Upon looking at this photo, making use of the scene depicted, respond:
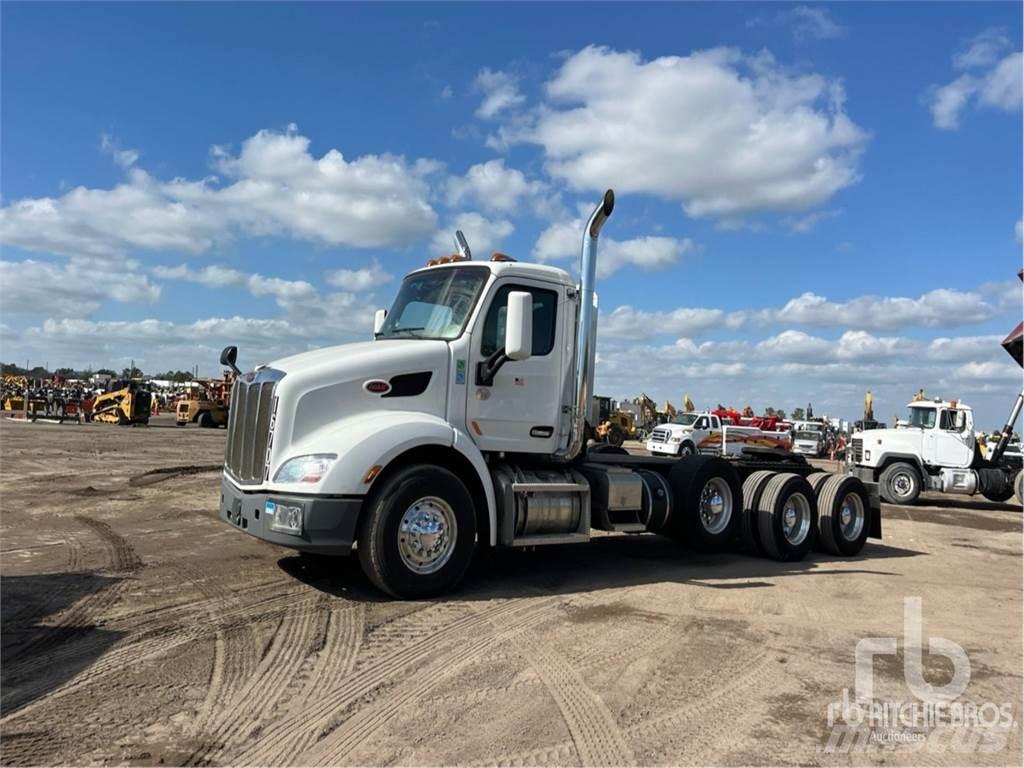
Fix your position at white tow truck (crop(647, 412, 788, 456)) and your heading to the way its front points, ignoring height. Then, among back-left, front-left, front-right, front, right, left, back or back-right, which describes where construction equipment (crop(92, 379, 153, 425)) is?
front-right

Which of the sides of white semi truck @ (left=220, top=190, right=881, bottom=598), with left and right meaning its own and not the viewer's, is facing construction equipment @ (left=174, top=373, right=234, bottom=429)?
right

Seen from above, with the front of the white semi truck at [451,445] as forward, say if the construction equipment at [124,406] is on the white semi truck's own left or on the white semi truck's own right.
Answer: on the white semi truck's own right

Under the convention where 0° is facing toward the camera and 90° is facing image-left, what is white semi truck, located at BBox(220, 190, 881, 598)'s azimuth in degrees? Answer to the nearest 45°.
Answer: approximately 45°

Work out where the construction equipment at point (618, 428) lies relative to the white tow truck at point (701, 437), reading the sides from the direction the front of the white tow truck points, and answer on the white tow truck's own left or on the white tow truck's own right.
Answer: on the white tow truck's own right

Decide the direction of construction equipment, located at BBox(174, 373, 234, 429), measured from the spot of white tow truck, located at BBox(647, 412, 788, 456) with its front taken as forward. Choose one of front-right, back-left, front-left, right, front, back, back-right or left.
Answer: front-right

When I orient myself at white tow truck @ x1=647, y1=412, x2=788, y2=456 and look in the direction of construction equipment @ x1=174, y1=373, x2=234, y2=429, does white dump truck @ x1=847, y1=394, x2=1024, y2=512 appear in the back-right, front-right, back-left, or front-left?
back-left

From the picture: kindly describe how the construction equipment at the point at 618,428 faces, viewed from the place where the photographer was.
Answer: facing the viewer and to the left of the viewer
